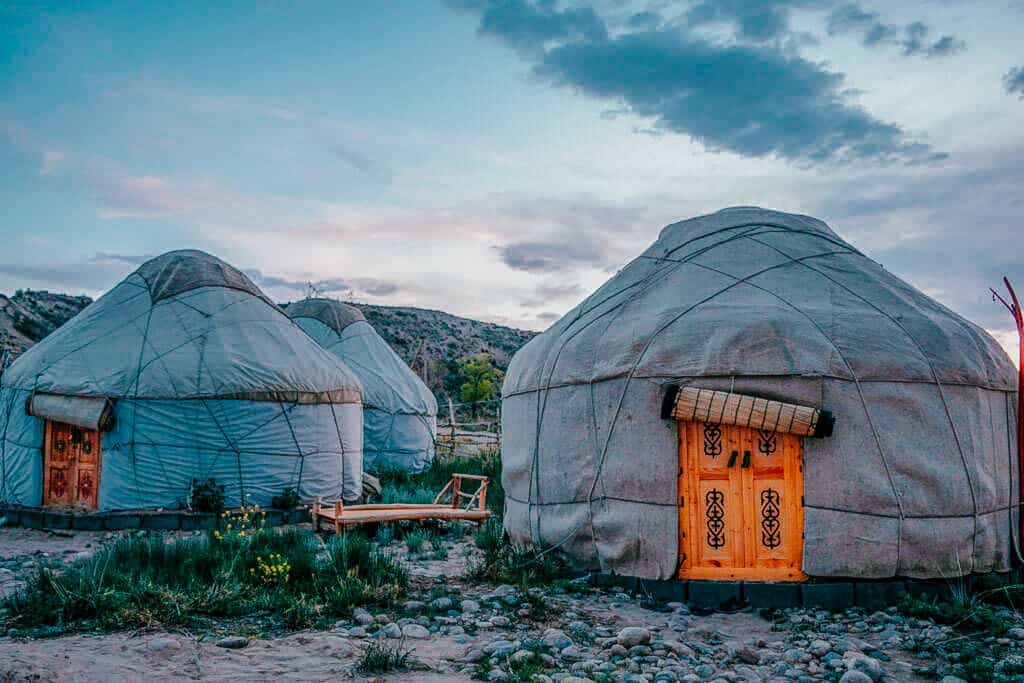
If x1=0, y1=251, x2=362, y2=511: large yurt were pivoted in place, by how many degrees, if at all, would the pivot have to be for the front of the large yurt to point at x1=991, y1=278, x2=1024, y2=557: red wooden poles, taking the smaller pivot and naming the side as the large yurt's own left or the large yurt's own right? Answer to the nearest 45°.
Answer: approximately 90° to the large yurt's own left

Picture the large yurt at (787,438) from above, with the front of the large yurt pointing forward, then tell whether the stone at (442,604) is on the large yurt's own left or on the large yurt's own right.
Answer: on the large yurt's own right

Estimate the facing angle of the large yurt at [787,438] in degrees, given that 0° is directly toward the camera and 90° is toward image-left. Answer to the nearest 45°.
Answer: approximately 0°

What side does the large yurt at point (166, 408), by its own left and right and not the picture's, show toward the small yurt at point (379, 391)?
back

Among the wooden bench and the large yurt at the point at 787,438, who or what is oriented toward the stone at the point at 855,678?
the large yurt

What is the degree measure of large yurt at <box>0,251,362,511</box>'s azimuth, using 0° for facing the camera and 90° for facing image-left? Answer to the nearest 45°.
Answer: approximately 45°

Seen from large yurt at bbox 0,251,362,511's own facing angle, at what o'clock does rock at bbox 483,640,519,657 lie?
The rock is roughly at 10 o'clock from the large yurt.
